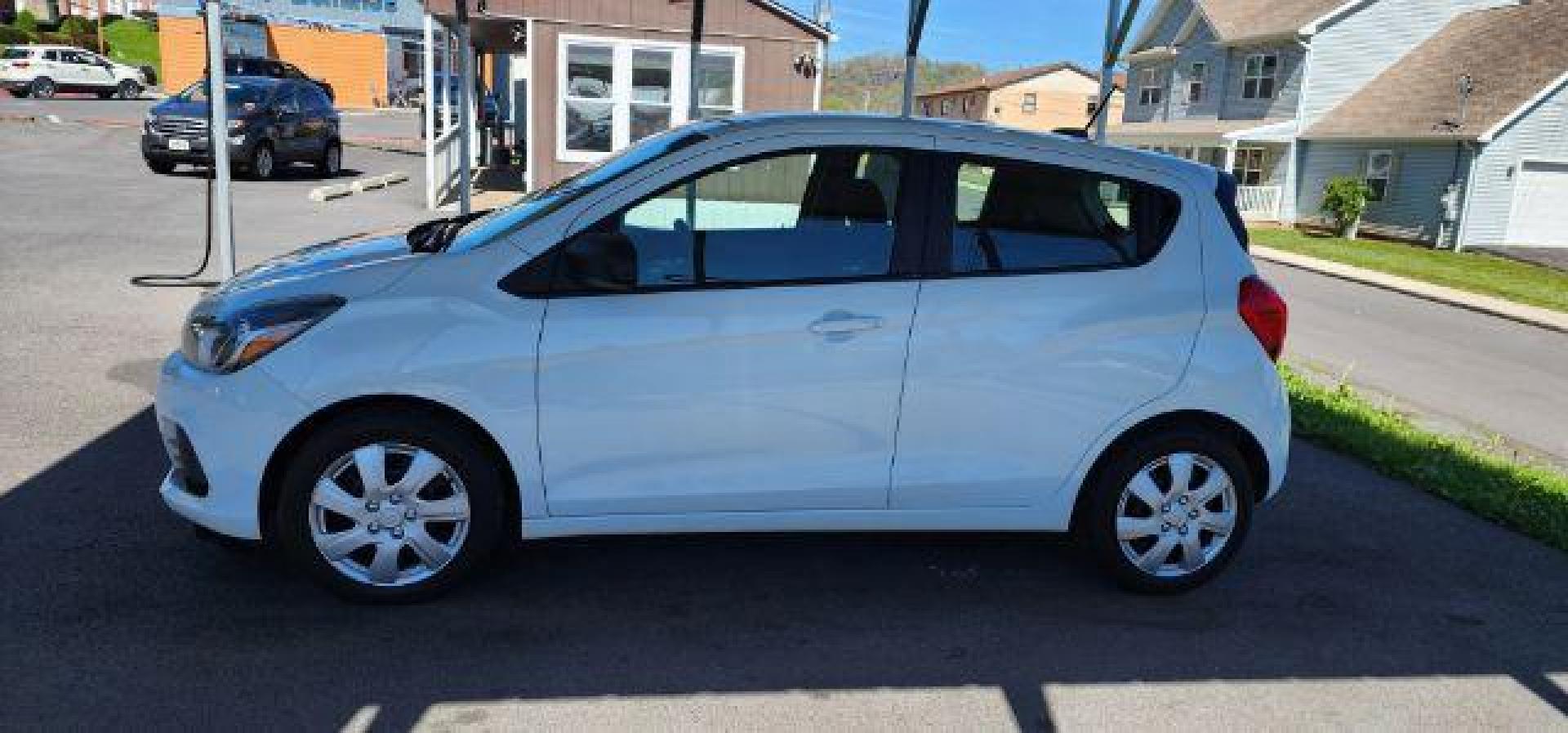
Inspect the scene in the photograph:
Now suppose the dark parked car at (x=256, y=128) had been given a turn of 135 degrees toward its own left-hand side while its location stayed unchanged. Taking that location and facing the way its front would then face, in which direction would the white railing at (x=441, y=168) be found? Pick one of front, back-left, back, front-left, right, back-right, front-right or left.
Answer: front-right

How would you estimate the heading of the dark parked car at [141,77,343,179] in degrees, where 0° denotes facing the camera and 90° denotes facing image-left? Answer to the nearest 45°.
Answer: approximately 45°

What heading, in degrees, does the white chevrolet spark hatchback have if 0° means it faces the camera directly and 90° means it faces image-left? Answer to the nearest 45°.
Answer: approximately 90°

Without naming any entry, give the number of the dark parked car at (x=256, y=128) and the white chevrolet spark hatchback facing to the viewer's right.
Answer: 0

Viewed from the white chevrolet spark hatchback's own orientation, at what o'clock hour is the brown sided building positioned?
The brown sided building is roughly at 3 o'clock from the white chevrolet spark hatchback.

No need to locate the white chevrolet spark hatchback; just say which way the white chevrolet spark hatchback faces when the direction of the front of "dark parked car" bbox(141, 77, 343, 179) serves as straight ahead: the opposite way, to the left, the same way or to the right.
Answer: to the right

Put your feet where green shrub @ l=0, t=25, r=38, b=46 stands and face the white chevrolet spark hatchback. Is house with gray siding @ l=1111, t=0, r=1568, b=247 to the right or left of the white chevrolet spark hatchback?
left

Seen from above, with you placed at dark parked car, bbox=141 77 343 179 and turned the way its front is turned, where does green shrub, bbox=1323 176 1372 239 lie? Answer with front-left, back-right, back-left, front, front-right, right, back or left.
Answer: back-left

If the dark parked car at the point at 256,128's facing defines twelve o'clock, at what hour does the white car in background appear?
The white car in background is roughly at 4 o'clock from the dark parked car.

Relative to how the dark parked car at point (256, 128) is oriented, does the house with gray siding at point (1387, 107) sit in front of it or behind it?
behind

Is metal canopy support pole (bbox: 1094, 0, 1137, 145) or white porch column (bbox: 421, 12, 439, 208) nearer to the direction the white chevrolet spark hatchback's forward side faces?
the white porch column

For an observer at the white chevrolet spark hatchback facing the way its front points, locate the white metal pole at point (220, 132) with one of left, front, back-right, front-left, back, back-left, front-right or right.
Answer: front-right

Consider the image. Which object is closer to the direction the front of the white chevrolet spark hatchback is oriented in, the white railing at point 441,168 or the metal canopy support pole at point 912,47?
the white railing
